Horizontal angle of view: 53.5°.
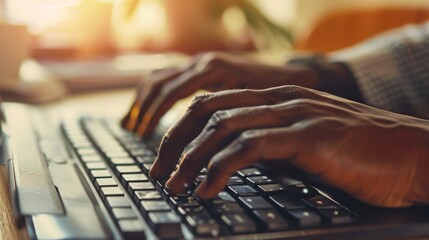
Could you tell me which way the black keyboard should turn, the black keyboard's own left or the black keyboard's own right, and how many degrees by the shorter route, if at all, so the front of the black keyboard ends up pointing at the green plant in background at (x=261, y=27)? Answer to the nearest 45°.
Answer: approximately 90° to the black keyboard's own left

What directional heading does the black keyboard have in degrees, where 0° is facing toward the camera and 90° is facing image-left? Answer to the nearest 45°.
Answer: approximately 270°
